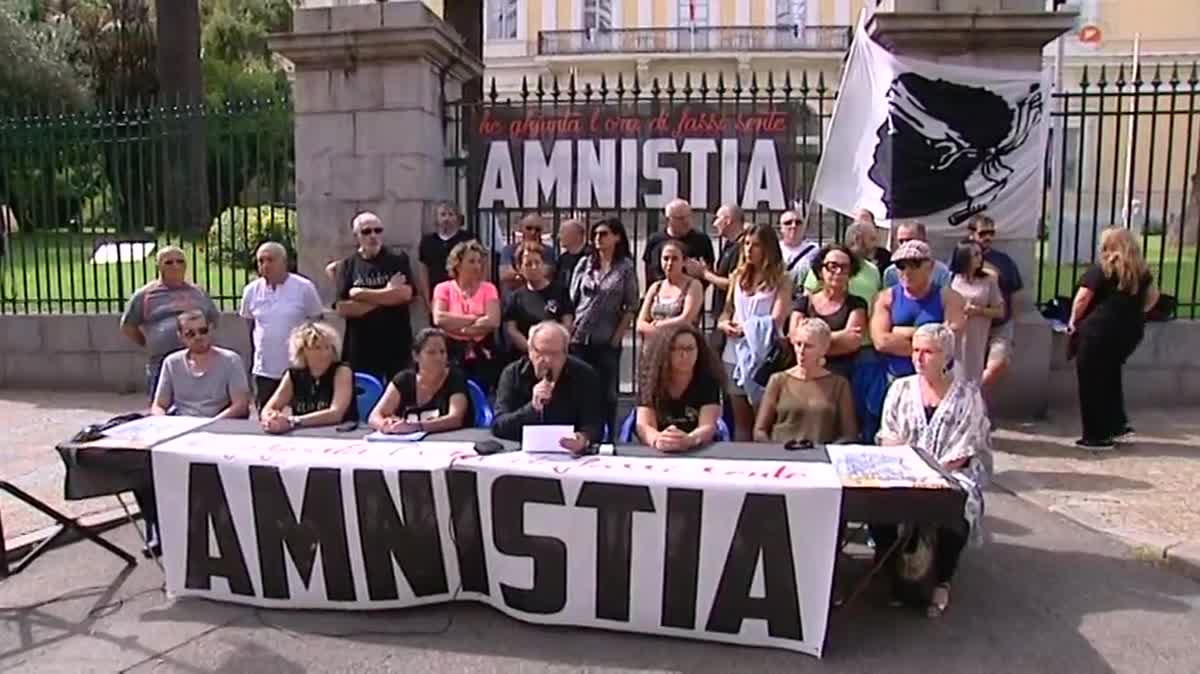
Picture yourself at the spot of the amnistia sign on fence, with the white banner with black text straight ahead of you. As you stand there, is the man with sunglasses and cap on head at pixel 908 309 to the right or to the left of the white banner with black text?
left

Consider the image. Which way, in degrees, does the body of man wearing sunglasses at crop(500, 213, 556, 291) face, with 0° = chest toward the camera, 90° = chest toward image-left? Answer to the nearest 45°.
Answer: approximately 0°

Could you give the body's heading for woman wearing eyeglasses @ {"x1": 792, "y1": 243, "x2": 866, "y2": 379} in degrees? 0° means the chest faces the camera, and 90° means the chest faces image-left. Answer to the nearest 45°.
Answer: approximately 0°

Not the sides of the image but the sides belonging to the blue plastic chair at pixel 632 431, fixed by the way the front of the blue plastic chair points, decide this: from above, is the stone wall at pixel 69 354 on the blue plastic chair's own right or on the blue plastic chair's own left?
on the blue plastic chair's own right

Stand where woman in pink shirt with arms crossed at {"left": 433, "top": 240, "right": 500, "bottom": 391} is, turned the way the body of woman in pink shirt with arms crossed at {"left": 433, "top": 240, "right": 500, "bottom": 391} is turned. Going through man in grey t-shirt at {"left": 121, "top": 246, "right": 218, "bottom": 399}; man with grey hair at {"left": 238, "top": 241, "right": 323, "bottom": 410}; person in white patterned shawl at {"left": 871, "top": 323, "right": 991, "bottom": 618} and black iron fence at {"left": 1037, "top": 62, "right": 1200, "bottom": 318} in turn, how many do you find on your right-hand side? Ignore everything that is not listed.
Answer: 2

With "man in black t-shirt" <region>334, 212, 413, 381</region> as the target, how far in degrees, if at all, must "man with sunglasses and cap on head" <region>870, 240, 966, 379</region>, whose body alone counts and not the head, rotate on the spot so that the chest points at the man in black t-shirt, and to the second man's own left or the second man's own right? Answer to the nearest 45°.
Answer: approximately 90° to the second man's own right

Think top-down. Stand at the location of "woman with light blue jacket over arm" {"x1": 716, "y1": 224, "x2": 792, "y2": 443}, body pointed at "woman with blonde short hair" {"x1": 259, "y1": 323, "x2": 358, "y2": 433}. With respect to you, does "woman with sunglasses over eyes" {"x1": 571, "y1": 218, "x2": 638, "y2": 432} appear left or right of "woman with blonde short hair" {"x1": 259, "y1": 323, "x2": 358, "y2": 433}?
right
